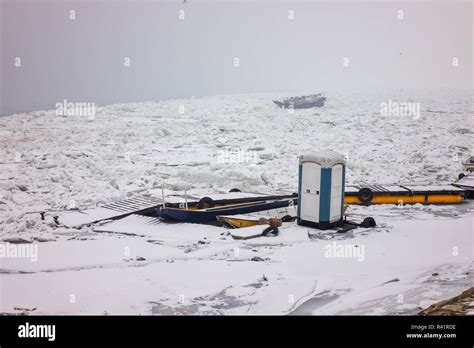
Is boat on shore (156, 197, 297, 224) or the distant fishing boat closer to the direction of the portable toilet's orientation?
the boat on shore

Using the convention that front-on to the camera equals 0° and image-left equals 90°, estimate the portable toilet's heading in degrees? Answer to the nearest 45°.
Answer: approximately 45°

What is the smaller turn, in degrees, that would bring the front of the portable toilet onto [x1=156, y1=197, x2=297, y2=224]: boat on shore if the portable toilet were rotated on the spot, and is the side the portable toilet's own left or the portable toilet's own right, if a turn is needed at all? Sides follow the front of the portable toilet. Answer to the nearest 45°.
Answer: approximately 45° to the portable toilet's own right

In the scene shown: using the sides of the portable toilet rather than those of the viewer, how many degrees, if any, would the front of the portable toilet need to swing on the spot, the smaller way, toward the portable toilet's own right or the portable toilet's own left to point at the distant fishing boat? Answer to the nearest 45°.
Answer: approximately 135° to the portable toilet's own right
